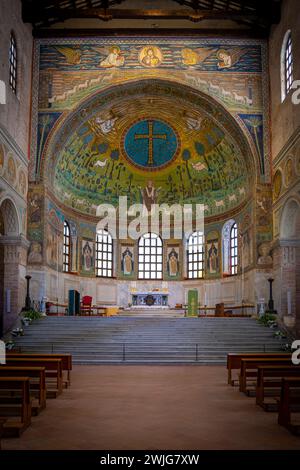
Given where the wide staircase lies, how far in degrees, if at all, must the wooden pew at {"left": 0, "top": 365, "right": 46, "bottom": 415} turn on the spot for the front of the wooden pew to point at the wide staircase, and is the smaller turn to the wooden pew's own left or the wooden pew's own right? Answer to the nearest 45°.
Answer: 0° — it already faces it

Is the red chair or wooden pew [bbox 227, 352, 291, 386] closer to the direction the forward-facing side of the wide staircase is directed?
the wooden pew

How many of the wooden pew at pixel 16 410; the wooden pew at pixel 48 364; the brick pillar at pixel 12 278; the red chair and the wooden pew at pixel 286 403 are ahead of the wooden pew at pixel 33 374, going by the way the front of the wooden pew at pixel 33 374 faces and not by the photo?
3

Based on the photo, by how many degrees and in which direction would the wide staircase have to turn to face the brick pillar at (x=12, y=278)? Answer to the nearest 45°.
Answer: approximately 135° to its right

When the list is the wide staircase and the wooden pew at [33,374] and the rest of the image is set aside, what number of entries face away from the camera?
1

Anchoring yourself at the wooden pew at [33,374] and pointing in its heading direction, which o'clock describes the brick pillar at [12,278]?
The brick pillar is roughly at 12 o'clock from the wooden pew.

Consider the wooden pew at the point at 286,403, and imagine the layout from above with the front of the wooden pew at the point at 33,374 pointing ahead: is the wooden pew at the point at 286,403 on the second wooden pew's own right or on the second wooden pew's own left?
on the second wooden pew's own right

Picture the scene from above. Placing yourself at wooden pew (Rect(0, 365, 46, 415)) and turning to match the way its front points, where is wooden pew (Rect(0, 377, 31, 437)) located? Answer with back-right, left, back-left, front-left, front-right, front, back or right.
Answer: back

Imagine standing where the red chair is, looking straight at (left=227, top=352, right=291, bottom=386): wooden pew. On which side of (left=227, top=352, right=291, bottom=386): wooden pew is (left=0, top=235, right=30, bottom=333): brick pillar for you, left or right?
right

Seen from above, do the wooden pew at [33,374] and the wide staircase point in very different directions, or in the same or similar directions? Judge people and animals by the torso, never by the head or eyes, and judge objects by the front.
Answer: very different directions

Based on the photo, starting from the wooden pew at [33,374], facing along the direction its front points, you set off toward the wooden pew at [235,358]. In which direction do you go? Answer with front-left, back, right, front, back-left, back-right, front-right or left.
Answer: front-right

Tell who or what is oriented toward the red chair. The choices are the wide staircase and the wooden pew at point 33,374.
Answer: the wooden pew

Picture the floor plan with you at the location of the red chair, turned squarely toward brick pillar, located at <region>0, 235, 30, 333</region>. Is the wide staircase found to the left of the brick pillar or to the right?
left

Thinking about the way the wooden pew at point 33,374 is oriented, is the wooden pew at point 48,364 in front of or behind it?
in front

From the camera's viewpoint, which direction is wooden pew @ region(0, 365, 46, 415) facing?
away from the camera
